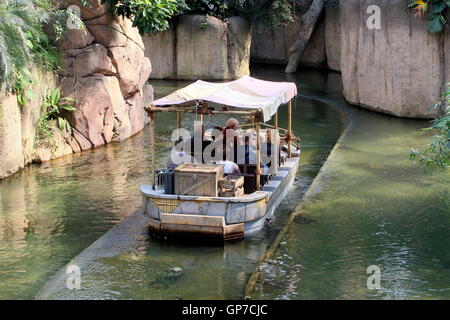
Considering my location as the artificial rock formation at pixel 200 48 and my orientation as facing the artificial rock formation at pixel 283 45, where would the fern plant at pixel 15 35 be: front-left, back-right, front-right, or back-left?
back-right

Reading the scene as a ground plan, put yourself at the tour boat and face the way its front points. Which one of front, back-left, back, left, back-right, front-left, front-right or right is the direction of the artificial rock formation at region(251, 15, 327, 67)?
front-left

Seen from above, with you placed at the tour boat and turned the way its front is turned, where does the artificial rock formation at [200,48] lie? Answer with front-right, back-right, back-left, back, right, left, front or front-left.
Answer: front-left

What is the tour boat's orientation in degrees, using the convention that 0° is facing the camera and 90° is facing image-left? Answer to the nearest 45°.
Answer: approximately 225°

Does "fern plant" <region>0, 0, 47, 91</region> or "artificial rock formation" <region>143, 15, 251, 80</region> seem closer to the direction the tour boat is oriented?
the artificial rock formation

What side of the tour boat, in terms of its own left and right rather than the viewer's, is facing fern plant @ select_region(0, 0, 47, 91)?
left

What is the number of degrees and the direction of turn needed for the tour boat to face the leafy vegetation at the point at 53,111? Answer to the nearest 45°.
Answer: approximately 90° to its left

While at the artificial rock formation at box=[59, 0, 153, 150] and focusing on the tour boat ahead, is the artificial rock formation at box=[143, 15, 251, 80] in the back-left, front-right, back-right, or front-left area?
back-left
